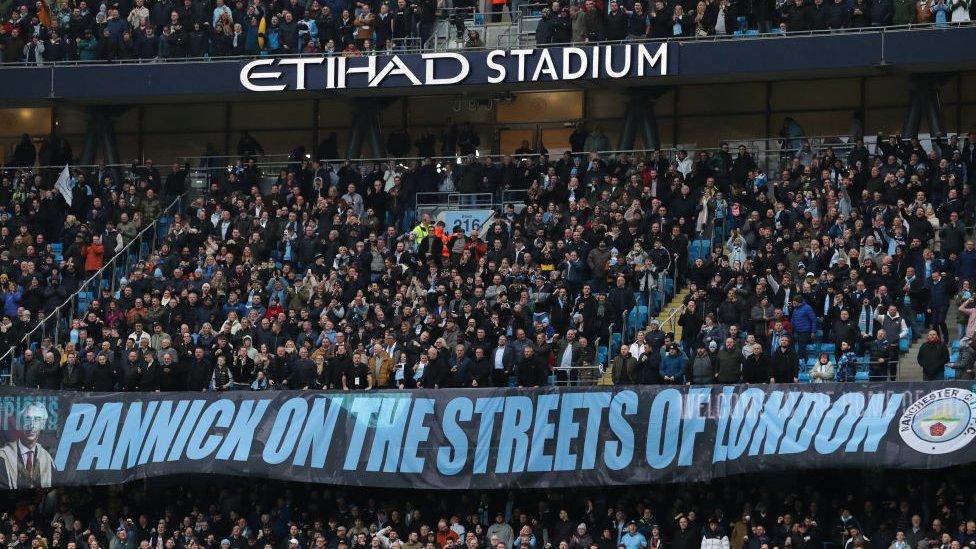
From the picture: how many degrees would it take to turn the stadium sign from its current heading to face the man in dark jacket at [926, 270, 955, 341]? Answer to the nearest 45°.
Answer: approximately 45° to its left

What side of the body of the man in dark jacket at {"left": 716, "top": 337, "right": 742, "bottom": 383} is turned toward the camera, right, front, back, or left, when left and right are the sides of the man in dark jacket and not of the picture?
front

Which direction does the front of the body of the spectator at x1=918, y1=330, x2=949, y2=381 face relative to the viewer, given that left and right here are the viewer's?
facing the viewer

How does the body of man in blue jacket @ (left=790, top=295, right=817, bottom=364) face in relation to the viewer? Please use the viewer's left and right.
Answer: facing the viewer and to the left of the viewer

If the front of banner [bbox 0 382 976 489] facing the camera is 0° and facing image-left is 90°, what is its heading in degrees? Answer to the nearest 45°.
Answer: approximately 0°

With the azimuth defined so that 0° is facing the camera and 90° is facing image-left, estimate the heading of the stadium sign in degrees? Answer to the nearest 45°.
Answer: approximately 0°

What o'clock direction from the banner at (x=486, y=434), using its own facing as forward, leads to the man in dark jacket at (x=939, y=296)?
The man in dark jacket is roughly at 9 o'clock from the banner.
